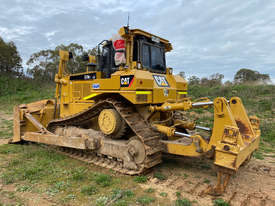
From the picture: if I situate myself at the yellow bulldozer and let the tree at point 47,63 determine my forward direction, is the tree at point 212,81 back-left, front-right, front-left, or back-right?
front-right

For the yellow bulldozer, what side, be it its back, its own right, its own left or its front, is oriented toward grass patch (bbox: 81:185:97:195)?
left

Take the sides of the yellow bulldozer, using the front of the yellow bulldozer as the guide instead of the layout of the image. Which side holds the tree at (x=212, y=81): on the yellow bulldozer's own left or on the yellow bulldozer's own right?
on the yellow bulldozer's own right
